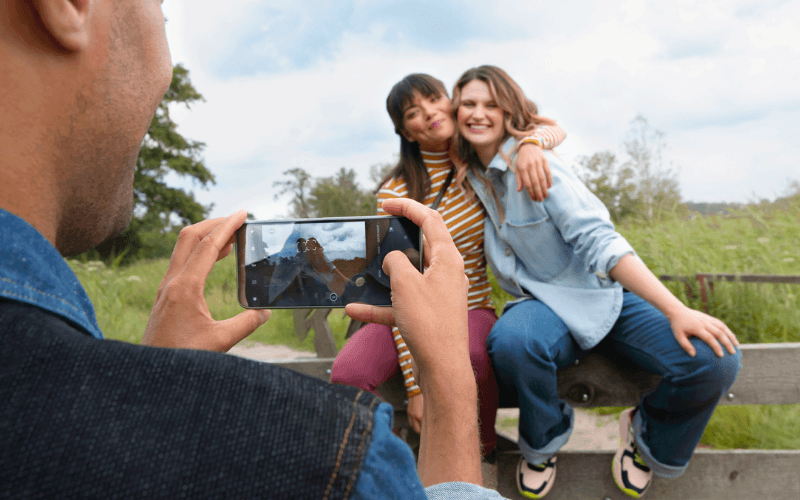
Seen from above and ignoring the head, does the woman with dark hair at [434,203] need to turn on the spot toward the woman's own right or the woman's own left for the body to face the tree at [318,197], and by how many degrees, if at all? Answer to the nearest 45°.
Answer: approximately 180°

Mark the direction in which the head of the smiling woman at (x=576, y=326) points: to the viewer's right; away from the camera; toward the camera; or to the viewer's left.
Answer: toward the camera

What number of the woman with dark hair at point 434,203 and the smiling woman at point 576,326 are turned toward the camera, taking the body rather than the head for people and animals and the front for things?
2

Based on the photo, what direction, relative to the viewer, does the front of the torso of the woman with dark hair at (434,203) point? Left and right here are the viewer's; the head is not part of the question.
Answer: facing the viewer

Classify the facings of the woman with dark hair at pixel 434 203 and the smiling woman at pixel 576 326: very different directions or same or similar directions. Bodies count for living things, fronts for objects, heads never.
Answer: same or similar directions

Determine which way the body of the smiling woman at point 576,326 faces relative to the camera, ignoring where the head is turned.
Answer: toward the camera

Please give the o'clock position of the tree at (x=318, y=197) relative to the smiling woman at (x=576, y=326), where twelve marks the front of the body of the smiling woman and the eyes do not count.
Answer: The tree is roughly at 5 o'clock from the smiling woman.

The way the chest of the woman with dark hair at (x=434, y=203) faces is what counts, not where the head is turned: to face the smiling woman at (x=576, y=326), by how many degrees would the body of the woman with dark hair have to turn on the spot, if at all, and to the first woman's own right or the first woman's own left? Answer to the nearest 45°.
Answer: approximately 45° to the first woman's own left

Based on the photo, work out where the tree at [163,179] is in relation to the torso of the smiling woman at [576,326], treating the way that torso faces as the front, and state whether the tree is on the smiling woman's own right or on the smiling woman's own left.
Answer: on the smiling woman's own right
